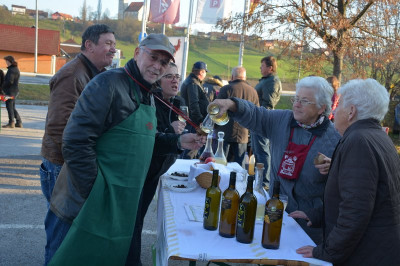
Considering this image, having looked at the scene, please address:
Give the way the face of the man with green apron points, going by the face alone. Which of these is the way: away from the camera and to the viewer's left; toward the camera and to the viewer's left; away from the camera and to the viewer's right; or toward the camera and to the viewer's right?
toward the camera and to the viewer's right

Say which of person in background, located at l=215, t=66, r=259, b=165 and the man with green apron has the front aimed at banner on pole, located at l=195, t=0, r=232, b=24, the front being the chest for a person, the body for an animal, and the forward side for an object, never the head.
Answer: the person in background

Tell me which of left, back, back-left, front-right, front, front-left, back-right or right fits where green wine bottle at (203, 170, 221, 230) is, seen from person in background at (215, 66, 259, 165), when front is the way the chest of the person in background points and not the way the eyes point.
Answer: back

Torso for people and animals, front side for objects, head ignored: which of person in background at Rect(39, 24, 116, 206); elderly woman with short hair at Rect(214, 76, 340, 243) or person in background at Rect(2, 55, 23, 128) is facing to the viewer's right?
person in background at Rect(39, 24, 116, 206)

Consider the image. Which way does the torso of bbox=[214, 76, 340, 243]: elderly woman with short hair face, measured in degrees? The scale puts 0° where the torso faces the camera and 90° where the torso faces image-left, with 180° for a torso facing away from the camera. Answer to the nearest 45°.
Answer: approximately 45°

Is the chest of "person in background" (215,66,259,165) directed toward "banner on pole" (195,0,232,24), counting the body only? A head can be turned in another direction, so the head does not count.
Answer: yes

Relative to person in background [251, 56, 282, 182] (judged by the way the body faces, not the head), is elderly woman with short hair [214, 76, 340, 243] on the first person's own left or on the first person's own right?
on the first person's own left

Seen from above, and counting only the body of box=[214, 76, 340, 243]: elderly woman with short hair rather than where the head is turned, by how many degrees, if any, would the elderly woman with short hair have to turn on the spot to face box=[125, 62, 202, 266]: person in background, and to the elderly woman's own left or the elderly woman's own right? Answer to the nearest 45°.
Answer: approximately 45° to the elderly woman's own right

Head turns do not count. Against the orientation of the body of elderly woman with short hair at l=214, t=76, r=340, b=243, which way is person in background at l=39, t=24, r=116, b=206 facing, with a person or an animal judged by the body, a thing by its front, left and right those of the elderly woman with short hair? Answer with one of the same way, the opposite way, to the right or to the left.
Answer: the opposite way

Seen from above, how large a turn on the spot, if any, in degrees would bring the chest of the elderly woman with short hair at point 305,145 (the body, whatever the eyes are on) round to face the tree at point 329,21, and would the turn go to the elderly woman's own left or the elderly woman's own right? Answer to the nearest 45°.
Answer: approximately 135° to the elderly woman's own right

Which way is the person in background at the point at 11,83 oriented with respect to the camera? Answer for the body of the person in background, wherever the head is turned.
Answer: to the viewer's left
